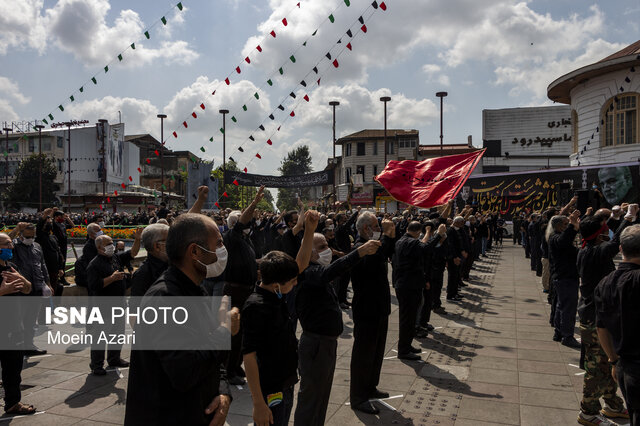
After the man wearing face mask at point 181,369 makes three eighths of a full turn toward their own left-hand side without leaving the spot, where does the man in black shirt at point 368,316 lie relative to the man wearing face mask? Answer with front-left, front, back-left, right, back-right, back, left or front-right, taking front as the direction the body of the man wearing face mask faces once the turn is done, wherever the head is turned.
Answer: right

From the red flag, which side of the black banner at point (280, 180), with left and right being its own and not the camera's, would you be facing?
front

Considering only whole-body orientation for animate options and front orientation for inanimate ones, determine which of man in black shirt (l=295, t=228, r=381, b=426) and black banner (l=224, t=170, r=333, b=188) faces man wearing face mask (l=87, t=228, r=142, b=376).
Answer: the black banner

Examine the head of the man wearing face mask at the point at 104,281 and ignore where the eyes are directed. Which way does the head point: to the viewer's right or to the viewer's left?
to the viewer's right

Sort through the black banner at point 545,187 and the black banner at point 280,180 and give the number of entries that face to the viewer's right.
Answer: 0

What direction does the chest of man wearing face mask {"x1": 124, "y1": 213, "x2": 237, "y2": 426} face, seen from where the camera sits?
to the viewer's right

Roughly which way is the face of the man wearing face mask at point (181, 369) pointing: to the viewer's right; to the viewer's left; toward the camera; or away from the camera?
to the viewer's right

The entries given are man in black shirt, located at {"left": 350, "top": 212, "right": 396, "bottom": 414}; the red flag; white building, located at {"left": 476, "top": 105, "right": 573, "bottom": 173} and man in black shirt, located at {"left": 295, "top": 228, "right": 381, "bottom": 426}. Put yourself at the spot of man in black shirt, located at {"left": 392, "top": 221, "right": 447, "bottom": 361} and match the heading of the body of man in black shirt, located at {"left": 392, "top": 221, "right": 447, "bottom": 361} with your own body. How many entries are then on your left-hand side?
2
